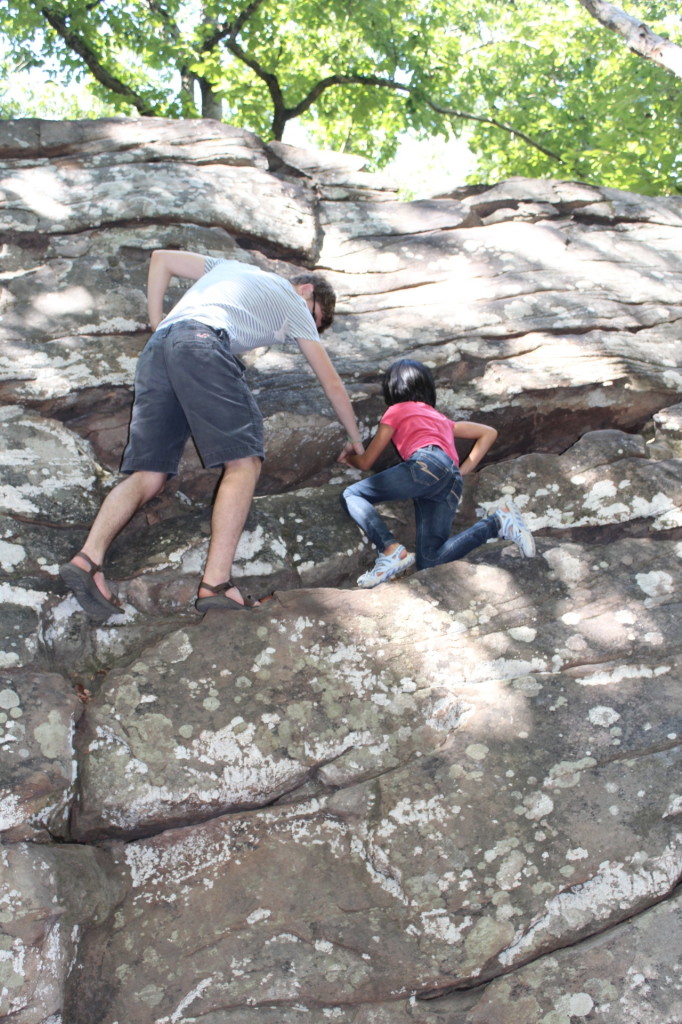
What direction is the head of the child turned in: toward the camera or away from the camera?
away from the camera

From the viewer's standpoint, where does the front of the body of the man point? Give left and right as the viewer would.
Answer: facing away from the viewer and to the right of the viewer

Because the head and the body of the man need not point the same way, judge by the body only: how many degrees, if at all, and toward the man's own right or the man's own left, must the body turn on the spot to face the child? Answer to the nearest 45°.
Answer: approximately 45° to the man's own right
